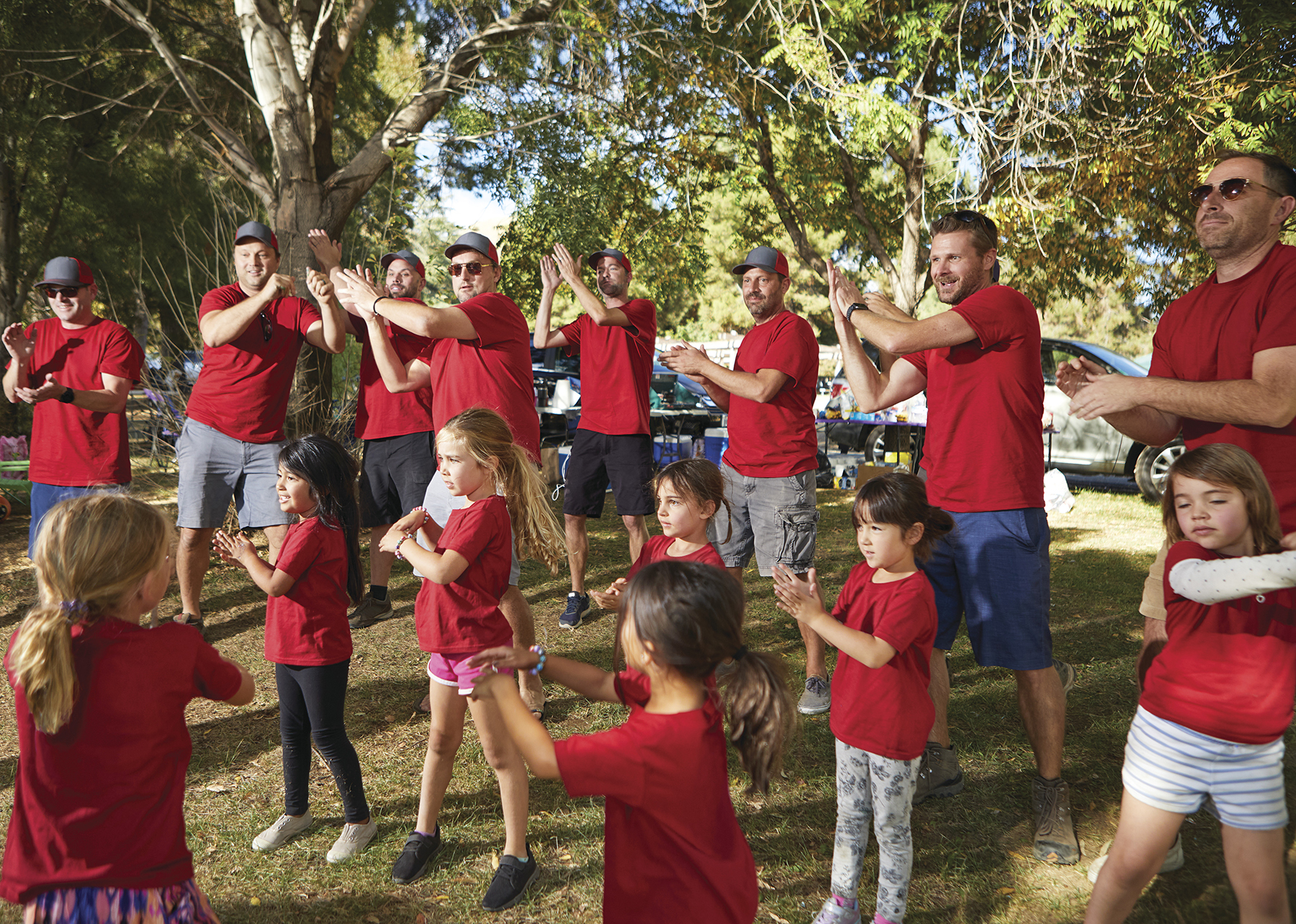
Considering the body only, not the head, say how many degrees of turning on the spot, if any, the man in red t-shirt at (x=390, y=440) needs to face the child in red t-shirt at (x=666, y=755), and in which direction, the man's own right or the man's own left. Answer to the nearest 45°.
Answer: approximately 45° to the man's own left

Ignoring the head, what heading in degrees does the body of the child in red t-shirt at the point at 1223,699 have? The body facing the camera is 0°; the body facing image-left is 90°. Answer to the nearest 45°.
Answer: approximately 0°

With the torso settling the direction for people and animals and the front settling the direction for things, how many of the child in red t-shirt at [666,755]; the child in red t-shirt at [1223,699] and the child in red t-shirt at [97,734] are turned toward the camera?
1

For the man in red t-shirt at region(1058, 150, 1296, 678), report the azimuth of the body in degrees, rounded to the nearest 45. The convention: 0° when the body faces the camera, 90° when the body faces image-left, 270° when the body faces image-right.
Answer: approximately 45°

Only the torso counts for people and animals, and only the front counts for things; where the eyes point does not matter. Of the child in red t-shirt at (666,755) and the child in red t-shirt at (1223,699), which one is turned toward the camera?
the child in red t-shirt at (1223,699)

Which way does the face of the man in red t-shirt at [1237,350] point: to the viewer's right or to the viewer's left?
to the viewer's left

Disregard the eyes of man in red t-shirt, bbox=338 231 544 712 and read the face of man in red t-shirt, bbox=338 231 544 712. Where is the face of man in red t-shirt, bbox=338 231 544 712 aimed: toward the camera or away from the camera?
toward the camera

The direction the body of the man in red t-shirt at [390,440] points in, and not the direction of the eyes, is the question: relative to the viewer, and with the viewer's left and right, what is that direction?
facing the viewer and to the left of the viewer

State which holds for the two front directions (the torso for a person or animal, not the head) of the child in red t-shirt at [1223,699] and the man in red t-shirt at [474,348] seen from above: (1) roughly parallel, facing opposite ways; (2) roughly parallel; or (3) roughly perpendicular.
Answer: roughly parallel

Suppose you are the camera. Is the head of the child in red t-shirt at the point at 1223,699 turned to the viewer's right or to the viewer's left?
to the viewer's left

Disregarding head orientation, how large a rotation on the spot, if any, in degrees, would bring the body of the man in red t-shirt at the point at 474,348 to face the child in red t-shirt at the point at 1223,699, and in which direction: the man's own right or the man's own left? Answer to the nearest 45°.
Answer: approximately 90° to the man's own left

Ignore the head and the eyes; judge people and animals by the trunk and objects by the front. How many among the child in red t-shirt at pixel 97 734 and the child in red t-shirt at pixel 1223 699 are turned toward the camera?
1

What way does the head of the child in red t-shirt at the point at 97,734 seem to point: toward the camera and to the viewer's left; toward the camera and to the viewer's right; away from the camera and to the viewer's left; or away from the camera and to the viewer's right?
away from the camera and to the viewer's right
